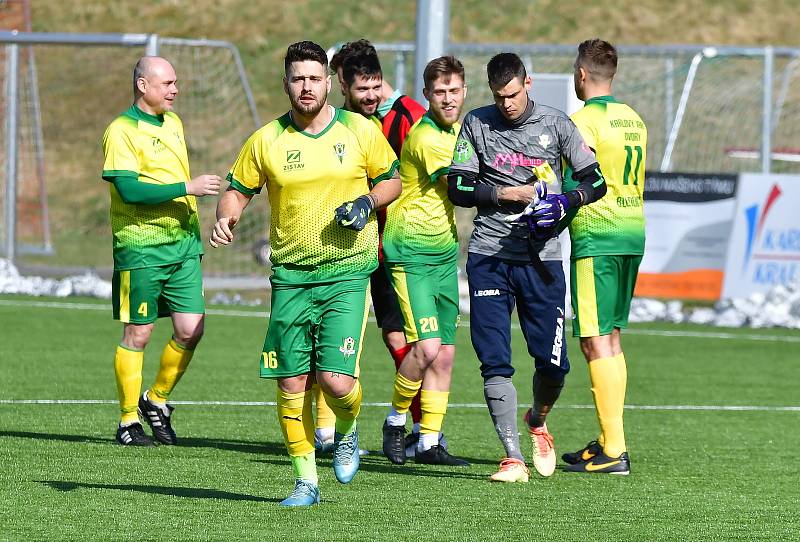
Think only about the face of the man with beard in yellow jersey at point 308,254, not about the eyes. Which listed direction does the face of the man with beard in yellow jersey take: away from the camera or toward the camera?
toward the camera

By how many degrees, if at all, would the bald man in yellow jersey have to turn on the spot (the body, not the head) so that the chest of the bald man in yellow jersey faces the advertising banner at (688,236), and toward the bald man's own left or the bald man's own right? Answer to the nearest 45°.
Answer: approximately 90° to the bald man's own left

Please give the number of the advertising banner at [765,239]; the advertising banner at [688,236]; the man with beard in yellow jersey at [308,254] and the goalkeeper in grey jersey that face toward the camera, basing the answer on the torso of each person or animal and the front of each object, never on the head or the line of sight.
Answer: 4

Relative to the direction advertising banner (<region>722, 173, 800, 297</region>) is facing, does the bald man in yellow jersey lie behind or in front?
in front

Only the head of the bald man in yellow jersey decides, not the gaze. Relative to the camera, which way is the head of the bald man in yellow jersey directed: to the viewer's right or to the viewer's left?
to the viewer's right

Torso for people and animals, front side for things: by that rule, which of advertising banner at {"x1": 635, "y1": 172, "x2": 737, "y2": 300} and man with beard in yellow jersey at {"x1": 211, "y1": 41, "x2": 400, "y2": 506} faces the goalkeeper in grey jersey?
the advertising banner

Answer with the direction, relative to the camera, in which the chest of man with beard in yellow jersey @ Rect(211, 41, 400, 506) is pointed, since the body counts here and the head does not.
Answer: toward the camera

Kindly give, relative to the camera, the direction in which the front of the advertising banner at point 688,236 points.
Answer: facing the viewer

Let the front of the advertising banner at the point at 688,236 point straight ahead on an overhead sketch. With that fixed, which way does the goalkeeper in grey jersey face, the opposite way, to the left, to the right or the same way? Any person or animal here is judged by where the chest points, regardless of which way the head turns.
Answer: the same way

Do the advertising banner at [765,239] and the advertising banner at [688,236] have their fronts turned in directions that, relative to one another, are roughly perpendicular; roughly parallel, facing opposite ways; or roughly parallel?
roughly parallel

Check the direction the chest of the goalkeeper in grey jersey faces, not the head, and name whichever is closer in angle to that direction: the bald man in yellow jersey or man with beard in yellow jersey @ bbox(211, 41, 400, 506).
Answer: the man with beard in yellow jersey

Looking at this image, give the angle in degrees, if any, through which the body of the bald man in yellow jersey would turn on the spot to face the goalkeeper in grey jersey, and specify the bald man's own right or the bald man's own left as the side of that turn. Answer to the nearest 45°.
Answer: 0° — they already face them

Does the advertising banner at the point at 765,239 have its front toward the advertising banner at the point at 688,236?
no

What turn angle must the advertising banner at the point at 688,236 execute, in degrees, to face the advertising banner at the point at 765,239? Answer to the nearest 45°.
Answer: approximately 90° to its left
